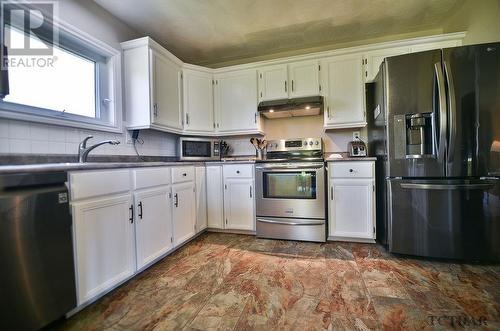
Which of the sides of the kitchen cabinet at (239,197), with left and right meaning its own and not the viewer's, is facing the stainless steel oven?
left

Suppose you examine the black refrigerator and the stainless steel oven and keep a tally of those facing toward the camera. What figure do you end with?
2

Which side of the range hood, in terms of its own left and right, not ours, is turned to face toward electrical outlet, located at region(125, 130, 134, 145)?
right

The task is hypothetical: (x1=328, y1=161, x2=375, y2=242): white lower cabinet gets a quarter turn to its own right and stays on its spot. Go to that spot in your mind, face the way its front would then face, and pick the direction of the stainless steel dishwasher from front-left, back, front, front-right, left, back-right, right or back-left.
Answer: front-left

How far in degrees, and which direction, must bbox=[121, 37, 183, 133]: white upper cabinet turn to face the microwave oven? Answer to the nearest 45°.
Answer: approximately 90° to its left

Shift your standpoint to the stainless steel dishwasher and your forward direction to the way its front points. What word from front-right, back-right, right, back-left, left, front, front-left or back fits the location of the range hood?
front-left

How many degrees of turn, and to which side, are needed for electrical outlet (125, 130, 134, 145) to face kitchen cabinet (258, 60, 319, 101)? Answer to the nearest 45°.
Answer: approximately 45° to its left
